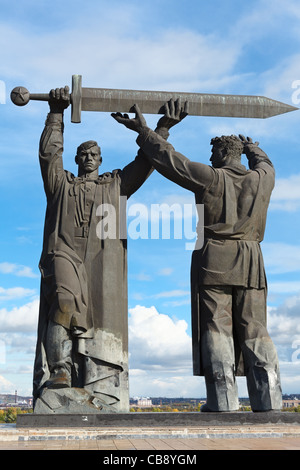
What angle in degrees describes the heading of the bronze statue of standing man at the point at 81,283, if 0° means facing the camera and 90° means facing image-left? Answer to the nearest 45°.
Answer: approximately 0°

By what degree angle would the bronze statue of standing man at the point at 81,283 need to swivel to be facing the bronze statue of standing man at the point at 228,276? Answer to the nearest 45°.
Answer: approximately 90° to its left

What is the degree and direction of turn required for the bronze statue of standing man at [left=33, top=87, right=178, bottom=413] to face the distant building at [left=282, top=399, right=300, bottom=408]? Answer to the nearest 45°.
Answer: approximately 135° to its left

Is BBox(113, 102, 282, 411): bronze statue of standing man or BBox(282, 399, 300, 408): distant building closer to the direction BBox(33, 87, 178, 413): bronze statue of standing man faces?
the bronze statue of standing man
